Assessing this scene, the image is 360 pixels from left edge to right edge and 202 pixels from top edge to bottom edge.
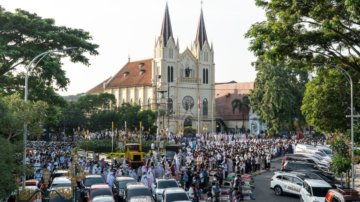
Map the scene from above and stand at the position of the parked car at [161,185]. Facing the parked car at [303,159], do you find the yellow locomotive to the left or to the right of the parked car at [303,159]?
left

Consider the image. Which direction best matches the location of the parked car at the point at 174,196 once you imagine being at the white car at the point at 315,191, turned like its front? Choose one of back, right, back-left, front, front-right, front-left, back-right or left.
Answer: right
